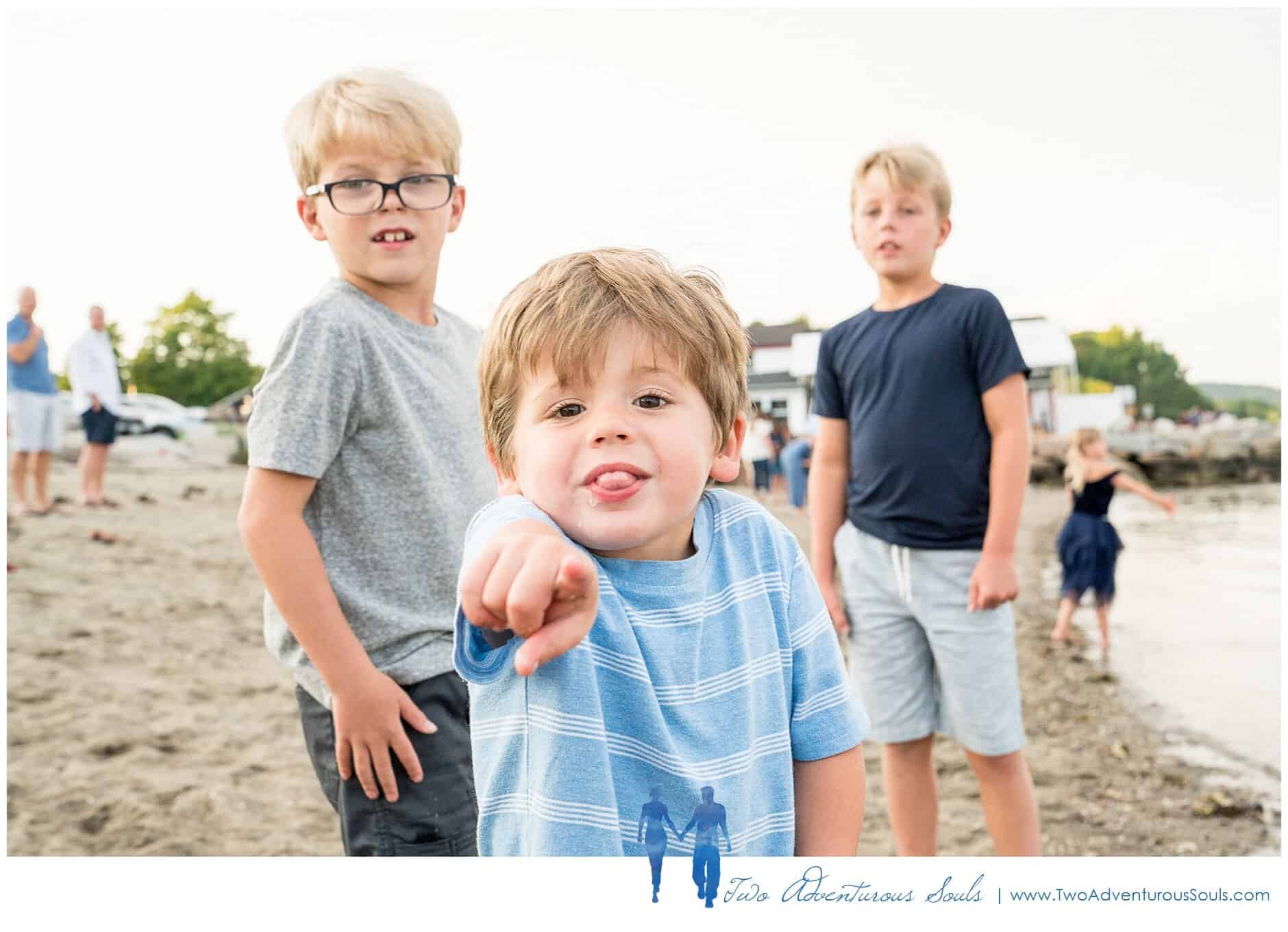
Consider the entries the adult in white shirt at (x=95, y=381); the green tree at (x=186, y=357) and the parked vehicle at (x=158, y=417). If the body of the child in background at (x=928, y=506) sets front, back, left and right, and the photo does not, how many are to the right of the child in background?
3

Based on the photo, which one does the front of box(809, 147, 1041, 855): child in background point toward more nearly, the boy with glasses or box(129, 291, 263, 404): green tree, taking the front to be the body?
the boy with glasses

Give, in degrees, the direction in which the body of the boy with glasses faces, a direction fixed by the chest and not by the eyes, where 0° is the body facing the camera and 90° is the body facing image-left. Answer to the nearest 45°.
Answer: approximately 315°

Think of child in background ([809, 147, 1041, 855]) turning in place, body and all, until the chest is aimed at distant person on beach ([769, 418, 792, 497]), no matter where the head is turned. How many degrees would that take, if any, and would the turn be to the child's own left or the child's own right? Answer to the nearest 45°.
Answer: approximately 135° to the child's own right
